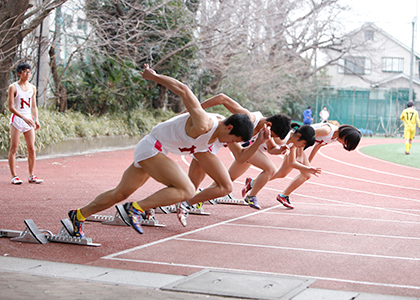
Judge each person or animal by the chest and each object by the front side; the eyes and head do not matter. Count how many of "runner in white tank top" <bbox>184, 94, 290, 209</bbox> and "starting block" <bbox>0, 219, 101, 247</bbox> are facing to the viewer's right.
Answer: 2

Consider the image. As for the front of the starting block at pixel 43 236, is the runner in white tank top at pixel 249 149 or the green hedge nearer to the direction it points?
the runner in white tank top

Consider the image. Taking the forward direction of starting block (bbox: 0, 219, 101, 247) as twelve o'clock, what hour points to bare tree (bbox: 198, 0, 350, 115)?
The bare tree is roughly at 10 o'clock from the starting block.

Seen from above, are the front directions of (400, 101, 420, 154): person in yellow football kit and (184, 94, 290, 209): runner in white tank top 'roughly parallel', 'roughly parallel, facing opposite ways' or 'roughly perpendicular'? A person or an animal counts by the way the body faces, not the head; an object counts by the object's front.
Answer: roughly perpendicular

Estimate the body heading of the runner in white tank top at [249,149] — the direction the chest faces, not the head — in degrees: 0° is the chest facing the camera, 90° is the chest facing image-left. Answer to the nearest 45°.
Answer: approximately 270°

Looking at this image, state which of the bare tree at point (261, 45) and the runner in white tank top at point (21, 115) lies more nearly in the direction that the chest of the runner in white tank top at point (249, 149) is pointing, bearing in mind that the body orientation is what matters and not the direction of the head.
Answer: the bare tree

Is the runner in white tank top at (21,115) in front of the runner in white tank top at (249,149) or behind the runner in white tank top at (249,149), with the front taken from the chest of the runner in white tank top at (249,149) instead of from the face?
behind

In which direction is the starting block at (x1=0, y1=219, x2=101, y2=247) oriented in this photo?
to the viewer's right

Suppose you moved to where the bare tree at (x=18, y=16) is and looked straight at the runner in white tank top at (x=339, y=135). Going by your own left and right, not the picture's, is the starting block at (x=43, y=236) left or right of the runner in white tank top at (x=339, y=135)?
right
